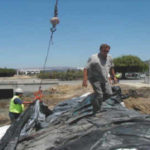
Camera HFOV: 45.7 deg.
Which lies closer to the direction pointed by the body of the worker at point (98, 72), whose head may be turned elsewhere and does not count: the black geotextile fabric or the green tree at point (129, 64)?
the black geotextile fabric

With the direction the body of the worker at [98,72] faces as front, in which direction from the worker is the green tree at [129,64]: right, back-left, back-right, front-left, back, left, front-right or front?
back-left

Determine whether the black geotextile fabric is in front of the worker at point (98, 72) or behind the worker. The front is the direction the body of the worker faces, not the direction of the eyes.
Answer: in front
